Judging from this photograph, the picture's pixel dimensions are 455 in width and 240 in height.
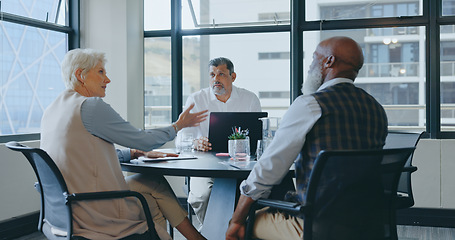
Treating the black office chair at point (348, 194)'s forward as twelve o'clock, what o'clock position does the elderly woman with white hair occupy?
The elderly woman with white hair is roughly at 11 o'clock from the black office chair.

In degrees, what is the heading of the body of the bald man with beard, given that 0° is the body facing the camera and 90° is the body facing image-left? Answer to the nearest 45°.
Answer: approximately 135°

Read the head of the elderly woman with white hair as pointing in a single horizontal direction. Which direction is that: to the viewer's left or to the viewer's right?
to the viewer's right

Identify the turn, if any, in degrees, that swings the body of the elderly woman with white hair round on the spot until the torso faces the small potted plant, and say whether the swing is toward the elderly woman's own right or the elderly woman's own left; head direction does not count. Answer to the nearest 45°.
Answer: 0° — they already face it

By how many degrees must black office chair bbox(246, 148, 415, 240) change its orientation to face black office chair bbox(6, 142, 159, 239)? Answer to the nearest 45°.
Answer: approximately 45° to its left

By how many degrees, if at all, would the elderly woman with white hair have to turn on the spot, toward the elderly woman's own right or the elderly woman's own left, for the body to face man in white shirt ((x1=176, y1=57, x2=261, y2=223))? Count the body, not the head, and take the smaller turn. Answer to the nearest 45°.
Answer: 0° — they already face them

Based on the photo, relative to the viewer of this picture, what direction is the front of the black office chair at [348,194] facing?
facing away from the viewer and to the left of the viewer

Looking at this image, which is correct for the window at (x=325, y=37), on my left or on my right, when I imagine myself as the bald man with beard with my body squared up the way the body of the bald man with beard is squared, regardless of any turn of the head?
on my right

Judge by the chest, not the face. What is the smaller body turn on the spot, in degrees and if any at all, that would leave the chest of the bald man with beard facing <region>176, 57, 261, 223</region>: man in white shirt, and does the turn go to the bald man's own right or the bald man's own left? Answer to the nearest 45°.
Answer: approximately 45° to the bald man's own right

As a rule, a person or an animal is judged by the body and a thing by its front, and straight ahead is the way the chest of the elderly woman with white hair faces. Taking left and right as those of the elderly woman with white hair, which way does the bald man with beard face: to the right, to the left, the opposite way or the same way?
to the left
